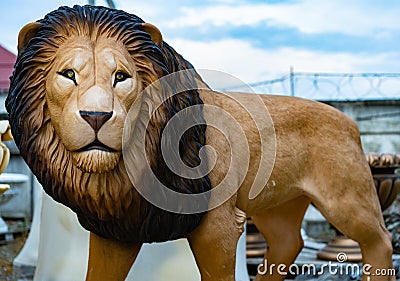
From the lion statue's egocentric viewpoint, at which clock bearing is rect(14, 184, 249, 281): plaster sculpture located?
The plaster sculpture is roughly at 4 o'clock from the lion statue.

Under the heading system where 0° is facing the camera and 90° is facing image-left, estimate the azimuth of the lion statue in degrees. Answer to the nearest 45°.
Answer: approximately 45°

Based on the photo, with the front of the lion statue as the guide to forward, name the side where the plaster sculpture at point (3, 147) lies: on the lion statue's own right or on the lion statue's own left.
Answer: on the lion statue's own right
